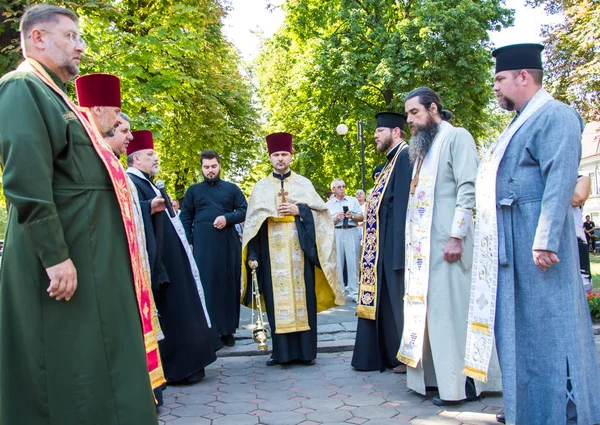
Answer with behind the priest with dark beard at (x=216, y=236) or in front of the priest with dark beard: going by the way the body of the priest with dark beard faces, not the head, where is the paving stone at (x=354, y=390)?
in front

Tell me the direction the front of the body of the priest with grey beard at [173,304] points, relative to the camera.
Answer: to the viewer's right

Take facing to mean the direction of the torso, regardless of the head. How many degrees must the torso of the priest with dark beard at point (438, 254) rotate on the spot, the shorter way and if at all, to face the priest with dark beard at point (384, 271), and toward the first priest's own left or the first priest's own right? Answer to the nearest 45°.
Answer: approximately 45° to the first priest's own right

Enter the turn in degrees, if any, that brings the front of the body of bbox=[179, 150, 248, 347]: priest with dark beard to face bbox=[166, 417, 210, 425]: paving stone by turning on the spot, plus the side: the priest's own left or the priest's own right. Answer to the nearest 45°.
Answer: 0° — they already face it

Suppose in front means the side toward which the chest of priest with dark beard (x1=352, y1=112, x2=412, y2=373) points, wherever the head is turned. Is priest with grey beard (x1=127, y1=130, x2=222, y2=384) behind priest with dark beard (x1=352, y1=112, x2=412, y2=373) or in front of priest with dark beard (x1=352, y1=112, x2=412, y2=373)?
in front

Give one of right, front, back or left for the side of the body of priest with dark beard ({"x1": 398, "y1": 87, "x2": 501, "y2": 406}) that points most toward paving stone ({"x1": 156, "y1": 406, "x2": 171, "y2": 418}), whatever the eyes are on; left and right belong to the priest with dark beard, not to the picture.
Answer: front

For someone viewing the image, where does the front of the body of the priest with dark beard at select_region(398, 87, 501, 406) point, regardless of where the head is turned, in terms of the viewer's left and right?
facing to the left of the viewer

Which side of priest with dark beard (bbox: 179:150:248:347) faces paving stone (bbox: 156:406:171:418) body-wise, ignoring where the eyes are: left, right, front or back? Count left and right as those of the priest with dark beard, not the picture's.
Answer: front

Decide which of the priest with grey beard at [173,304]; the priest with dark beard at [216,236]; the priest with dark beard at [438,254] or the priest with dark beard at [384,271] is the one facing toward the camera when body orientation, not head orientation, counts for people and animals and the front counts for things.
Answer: the priest with dark beard at [216,236]

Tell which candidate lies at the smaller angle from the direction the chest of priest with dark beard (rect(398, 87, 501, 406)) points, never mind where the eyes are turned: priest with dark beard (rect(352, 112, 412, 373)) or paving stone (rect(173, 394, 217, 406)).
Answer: the paving stone
